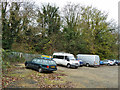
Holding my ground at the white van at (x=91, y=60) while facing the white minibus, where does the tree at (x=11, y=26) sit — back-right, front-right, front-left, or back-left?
front-right

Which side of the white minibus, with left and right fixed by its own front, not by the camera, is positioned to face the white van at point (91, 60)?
left

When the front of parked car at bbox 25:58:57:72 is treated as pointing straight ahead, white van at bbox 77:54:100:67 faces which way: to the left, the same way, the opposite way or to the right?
the same way

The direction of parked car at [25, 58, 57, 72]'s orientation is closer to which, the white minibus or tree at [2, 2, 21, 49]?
the tree
